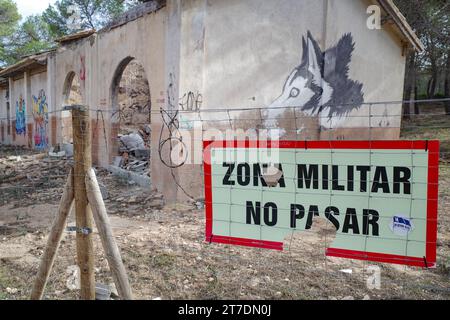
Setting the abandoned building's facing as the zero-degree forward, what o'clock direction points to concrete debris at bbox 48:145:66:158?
The concrete debris is roughly at 3 o'clock from the abandoned building.

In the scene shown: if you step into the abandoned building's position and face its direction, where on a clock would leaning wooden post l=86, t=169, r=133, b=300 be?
The leaning wooden post is roughly at 11 o'clock from the abandoned building.

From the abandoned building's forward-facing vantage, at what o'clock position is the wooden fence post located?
The wooden fence post is roughly at 11 o'clock from the abandoned building.

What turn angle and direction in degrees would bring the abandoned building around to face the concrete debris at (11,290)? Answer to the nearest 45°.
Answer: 0° — it already faces it

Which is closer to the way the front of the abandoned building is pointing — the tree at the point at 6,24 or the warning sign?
the warning sign

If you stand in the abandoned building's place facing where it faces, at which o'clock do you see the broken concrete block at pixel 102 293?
The broken concrete block is roughly at 11 o'clock from the abandoned building.

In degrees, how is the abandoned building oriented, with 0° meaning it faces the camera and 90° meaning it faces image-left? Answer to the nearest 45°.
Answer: approximately 45°
